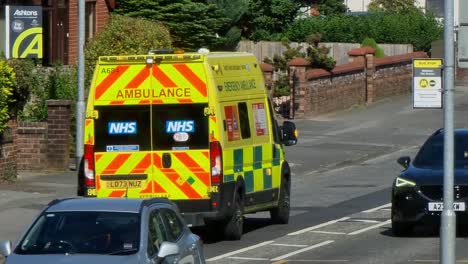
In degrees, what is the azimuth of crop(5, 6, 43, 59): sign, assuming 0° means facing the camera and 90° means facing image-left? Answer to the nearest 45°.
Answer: approximately 0°

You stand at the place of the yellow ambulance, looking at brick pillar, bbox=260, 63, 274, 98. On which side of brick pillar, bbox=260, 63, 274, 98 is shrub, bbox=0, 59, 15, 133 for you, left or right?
left

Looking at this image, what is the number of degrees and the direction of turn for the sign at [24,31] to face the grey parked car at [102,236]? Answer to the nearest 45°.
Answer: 0° — it already faces it

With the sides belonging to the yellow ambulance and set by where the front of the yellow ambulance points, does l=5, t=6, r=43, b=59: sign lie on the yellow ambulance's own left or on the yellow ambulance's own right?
on the yellow ambulance's own left

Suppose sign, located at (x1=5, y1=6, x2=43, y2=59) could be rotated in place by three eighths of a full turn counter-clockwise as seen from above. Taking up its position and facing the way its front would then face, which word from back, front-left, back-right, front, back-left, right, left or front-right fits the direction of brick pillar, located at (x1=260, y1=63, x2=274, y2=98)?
front

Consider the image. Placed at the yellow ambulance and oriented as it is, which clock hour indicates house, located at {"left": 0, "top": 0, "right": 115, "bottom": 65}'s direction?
The house is roughly at 10 o'clock from the yellow ambulance.

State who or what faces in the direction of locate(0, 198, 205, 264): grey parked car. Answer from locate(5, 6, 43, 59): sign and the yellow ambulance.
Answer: the sign

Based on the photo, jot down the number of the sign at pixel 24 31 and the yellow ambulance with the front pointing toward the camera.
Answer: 1

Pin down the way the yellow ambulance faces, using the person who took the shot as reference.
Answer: facing away from the viewer and to the right of the viewer

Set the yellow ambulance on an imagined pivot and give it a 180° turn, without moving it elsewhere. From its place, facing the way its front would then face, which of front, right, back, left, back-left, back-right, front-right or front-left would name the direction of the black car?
back-left
